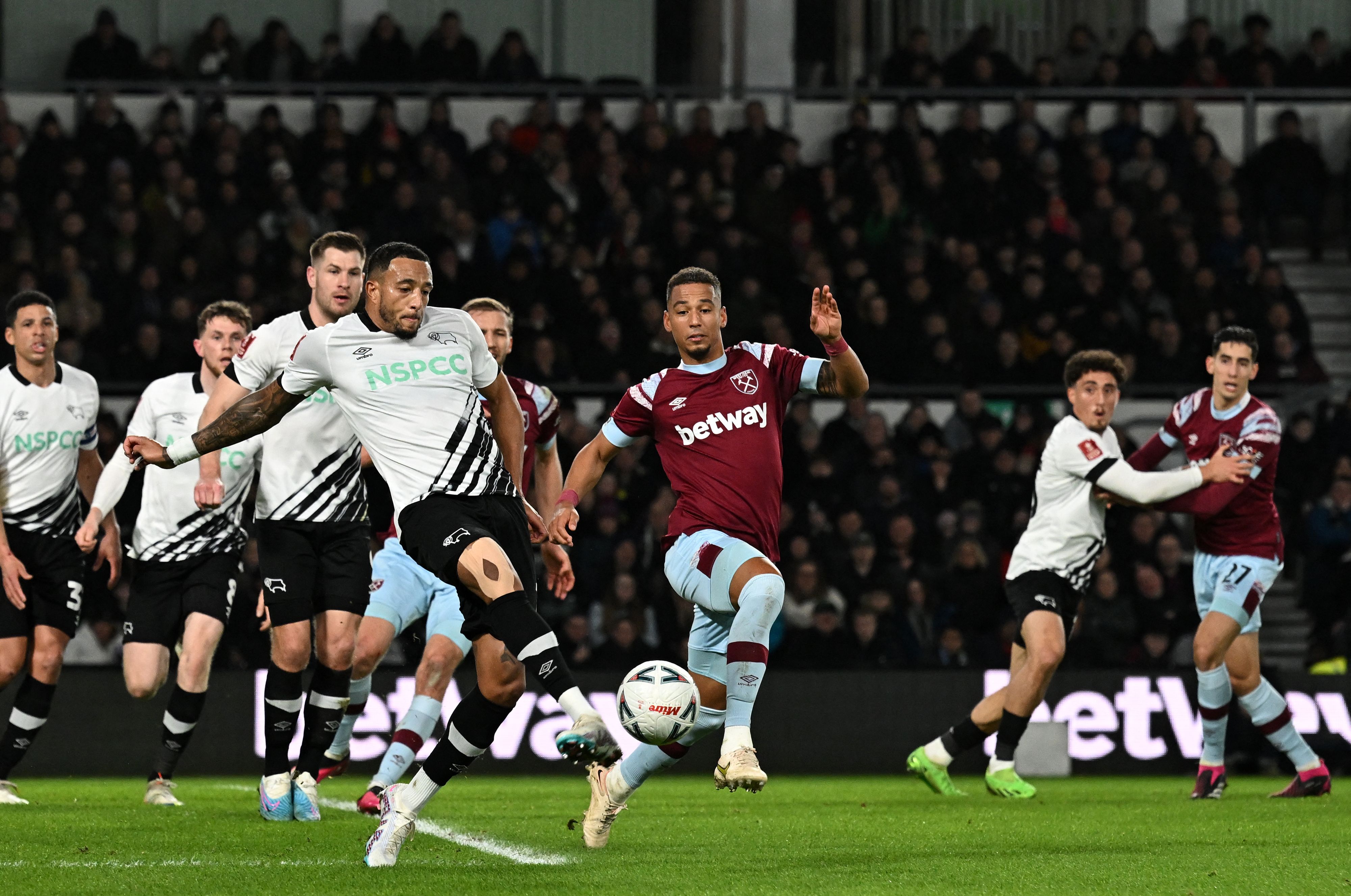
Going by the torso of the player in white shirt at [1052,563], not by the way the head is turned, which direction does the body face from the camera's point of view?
to the viewer's right

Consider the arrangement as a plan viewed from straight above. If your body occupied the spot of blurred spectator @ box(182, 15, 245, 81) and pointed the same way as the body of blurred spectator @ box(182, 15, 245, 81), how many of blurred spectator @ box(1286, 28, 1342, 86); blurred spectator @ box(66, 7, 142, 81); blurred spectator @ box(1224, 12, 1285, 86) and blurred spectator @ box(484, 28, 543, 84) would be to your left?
3

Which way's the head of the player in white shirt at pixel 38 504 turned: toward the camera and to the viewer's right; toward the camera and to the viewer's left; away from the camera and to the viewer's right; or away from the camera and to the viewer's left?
toward the camera and to the viewer's right

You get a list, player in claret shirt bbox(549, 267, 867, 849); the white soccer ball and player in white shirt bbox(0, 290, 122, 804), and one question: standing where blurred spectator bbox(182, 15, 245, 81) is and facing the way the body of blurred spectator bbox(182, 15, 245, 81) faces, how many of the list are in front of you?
3

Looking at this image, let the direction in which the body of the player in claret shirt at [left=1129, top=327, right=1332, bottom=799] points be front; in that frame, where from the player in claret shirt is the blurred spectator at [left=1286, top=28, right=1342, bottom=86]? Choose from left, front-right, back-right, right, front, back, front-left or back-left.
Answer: back-right

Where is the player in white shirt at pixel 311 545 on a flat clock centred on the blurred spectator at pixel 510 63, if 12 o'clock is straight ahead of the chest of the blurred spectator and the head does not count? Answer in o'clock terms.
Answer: The player in white shirt is roughly at 12 o'clock from the blurred spectator.

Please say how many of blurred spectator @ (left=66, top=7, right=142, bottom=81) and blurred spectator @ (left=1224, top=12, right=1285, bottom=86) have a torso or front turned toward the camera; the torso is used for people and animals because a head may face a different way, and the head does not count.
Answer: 2

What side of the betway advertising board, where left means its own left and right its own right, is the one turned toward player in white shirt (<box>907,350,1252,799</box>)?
front

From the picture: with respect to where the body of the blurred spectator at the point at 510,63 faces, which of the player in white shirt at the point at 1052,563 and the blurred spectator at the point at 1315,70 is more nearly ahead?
the player in white shirt

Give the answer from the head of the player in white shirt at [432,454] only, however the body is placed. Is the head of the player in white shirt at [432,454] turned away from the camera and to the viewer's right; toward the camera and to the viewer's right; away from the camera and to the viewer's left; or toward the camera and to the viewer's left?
toward the camera and to the viewer's right

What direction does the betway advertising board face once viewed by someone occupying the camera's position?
facing the viewer

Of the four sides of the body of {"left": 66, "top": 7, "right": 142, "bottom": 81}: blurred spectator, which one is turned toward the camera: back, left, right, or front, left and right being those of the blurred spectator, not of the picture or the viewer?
front

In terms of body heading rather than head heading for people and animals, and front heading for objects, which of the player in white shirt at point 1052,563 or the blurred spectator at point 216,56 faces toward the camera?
the blurred spectator

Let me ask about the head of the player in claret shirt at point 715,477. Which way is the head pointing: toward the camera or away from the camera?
toward the camera

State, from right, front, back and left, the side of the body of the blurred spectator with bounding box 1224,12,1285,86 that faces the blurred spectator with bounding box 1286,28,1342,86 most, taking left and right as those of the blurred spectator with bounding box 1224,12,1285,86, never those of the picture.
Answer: left

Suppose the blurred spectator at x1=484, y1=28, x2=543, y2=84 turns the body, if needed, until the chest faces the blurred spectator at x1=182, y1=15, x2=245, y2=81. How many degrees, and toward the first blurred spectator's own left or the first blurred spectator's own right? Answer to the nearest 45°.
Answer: approximately 90° to the first blurred spectator's own right
